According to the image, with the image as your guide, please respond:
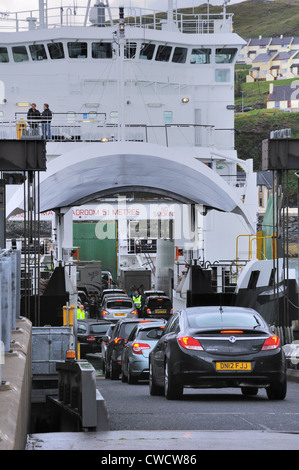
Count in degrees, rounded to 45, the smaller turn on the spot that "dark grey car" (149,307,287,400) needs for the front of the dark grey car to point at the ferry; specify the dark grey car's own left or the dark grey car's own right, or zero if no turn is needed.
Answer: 0° — it already faces it

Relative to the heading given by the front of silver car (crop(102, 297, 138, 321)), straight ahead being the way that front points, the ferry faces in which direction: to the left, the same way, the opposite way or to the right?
the opposite way

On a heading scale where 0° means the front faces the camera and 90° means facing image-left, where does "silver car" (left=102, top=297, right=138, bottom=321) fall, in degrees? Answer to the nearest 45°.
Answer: approximately 180°

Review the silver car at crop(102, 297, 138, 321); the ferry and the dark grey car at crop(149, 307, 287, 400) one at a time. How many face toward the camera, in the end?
1

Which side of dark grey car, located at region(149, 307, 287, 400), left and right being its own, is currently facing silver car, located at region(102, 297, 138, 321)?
front

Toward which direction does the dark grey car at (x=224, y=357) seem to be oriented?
away from the camera

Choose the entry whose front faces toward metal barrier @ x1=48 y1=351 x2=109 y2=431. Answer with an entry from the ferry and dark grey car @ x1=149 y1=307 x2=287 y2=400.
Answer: the ferry

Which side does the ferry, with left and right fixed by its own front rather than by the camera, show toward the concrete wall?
front

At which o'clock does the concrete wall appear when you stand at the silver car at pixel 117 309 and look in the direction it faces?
The concrete wall is roughly at 6 o'clock from the silver car.

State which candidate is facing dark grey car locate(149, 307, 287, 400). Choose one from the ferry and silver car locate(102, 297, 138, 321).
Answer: the ferry

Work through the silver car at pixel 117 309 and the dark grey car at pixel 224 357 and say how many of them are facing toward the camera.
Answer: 0
